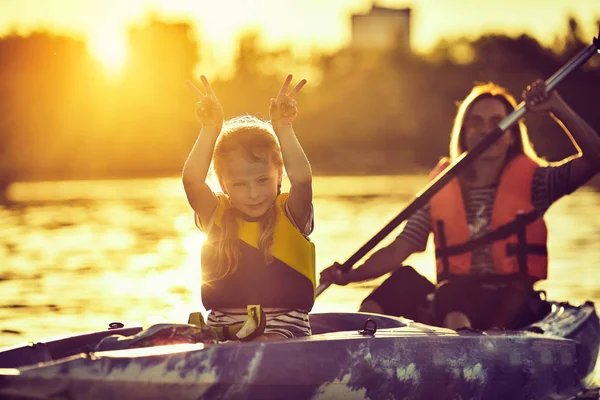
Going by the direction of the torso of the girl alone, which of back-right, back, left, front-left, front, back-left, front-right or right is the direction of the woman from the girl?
back-left

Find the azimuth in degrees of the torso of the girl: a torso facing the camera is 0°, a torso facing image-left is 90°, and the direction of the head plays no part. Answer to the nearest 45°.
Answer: approximately 0°
